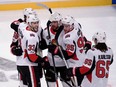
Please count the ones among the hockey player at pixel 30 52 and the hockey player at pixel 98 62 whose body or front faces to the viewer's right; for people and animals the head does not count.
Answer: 1

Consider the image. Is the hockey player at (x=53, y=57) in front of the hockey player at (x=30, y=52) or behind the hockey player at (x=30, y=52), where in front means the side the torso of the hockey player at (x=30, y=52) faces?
in front

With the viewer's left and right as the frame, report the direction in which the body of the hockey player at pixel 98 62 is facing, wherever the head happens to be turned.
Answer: facing away from the viewer and to the left of the viewer

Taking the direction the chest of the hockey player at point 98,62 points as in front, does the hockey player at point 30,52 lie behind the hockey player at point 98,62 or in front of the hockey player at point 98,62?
in front

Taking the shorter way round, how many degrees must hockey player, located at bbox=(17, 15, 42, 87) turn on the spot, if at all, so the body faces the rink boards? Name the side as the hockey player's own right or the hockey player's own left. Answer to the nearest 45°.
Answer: approximately 90° to the hockey player's own left

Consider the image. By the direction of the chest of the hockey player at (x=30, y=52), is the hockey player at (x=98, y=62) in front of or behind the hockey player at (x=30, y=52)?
in front

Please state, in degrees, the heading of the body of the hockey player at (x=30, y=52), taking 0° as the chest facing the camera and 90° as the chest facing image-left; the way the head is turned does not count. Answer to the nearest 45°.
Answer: approximately 270°
